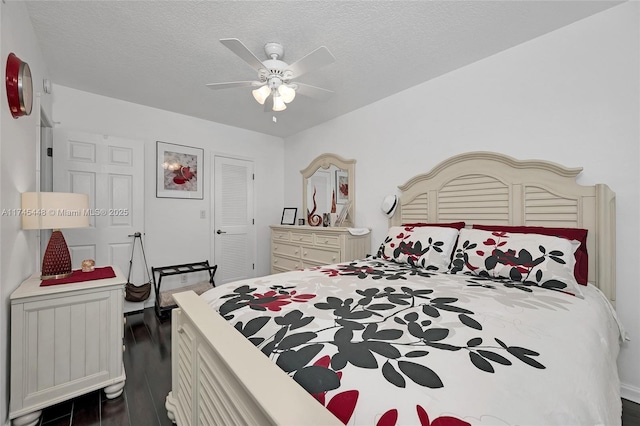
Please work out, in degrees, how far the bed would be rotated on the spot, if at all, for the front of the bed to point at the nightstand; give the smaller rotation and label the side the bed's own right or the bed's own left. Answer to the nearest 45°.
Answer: approximately 45° to the bed's own right

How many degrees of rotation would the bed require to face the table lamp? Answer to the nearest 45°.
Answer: approximately 45° to its right

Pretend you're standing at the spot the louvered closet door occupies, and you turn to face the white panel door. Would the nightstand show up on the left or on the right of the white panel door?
left

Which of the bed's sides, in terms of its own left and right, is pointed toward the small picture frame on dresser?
right

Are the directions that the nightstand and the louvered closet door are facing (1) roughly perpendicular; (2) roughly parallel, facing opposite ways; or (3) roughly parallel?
roughly perpendicular

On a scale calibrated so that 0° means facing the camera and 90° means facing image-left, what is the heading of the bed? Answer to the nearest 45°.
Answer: approximately 45°

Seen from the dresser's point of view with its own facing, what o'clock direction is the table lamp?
The table lamp is roughly at 12 o'clock from the dresser.

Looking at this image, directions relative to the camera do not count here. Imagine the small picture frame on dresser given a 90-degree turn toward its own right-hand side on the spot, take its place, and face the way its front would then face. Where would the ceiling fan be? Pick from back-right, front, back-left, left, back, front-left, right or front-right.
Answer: back-left

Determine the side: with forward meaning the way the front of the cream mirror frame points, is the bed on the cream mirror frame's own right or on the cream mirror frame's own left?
on the cream mirror frame's own left

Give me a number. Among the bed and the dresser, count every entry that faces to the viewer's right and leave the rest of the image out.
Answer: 0

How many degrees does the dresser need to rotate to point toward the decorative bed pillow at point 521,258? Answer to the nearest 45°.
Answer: approximately 90° to its left

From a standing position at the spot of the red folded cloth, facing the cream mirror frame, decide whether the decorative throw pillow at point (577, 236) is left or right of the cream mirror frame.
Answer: right

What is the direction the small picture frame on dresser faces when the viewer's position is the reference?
facing the viewer and to the left of the viewer

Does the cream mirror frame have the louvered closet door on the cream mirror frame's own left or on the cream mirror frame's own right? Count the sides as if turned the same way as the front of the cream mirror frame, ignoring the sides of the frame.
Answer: on the cream mirror frame's own right

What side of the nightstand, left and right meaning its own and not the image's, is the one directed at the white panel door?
left

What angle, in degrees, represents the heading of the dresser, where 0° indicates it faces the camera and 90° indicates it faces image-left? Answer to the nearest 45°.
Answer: approximately 45°
